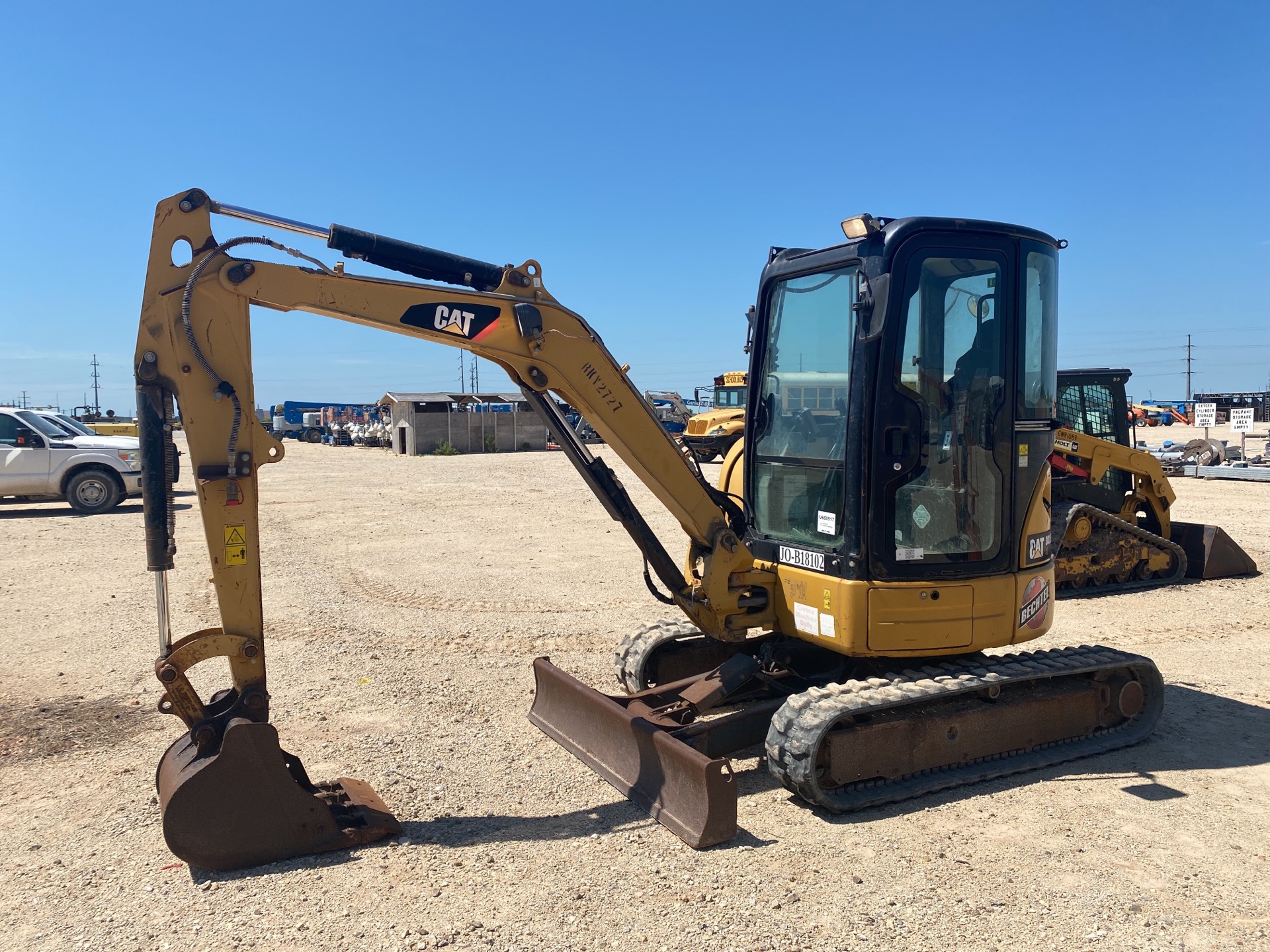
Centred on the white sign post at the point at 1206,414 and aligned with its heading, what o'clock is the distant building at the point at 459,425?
The distant building is roughly at 3 o'clock from the white sign post.

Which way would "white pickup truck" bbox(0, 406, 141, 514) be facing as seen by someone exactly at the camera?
facing to the right of the viewer

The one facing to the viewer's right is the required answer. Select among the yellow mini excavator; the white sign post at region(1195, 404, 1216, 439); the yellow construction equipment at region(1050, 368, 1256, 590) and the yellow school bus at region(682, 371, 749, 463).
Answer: the yellow construction equipment at region(1050, 368, 1256, 590)

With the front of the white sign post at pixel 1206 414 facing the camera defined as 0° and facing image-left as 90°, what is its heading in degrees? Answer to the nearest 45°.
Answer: approximately 0°

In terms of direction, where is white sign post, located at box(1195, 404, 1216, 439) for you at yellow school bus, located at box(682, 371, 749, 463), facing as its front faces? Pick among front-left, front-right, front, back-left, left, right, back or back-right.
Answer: back-left

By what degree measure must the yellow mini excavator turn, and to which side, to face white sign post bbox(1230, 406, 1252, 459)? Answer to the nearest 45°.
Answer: approximately 180°

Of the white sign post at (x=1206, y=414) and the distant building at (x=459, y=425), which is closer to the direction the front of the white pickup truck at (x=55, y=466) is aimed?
the white sign post

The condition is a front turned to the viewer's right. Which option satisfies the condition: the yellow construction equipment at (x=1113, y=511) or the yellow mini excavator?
the yellow construction equipment

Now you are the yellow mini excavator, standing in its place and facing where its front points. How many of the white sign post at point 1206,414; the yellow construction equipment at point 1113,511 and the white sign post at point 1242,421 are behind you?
3

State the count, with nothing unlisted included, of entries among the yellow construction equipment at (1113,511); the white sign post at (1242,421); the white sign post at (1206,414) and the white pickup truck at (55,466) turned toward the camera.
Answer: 2

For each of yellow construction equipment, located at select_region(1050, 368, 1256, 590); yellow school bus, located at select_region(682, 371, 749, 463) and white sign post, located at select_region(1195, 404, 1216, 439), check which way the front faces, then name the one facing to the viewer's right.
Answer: yellow construction equipment, located at select_region(1050, 368, 1256, 590)

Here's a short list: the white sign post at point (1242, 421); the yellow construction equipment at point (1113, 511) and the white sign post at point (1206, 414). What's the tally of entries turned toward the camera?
2

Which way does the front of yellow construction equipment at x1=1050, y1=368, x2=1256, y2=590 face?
to the viewer's right
